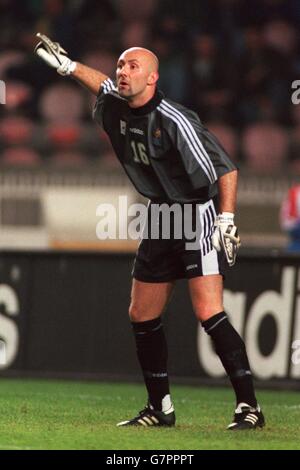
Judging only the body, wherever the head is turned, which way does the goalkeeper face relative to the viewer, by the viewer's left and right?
facing the viewer and to the left of the viewer
